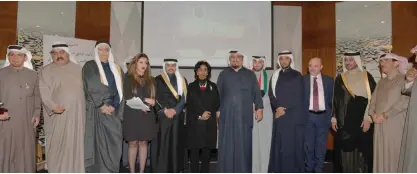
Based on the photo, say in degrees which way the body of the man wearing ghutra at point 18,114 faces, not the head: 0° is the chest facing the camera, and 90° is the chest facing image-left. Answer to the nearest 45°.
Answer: approximately 0°

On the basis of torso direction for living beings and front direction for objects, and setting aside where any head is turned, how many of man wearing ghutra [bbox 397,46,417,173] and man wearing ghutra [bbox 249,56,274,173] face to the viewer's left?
1

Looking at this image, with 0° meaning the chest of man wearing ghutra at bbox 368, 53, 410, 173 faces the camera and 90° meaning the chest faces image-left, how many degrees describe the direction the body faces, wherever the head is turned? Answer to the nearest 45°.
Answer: approximately 45°

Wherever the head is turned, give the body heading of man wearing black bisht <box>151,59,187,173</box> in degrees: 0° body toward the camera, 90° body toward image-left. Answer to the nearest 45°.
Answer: approximately 0°

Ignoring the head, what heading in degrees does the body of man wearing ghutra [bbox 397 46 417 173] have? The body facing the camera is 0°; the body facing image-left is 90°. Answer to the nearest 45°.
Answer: approximately 90°

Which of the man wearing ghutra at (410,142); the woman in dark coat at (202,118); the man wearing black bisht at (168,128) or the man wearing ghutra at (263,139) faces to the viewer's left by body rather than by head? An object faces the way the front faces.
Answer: the man wearing ghutra at (410,142)

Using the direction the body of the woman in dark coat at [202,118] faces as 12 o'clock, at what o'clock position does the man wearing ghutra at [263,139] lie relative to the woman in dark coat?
The man wearing ghutra is roughly at 8 o'clock from the woman in dark coat.

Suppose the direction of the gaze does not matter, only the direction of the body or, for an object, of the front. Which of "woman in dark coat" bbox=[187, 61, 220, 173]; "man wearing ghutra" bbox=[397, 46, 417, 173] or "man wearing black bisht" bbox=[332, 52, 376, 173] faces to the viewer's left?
the man wearing ghutra
